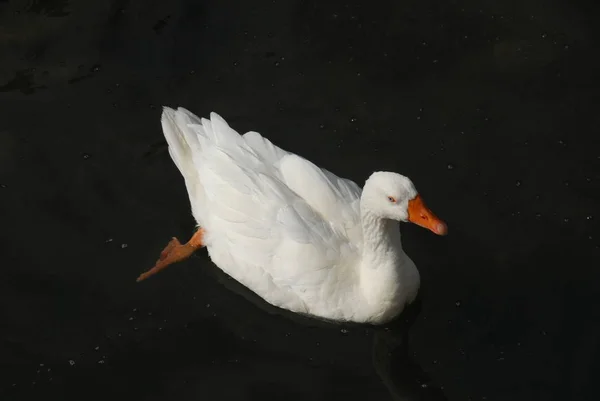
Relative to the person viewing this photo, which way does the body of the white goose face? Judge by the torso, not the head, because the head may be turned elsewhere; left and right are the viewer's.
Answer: facing the viewer and to the right of the viewer
